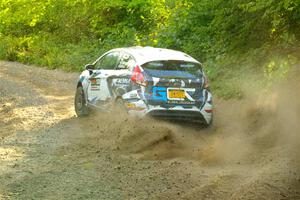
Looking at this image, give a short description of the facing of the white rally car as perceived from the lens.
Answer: facing away from the viewer and to the left of the viewer
